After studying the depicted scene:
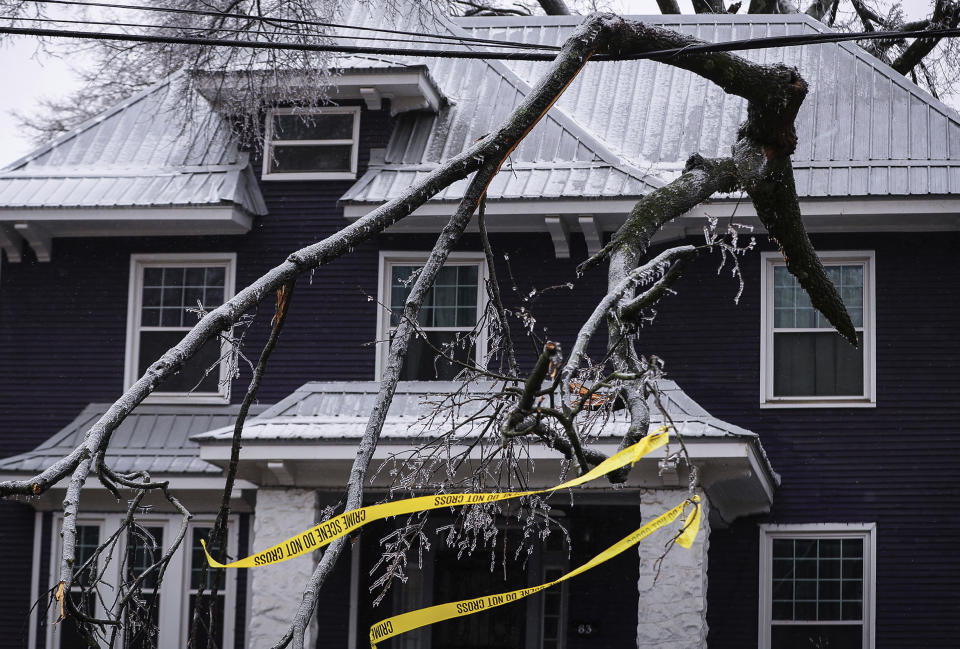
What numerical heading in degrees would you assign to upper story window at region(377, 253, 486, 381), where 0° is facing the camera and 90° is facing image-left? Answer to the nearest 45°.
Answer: approximately 0°

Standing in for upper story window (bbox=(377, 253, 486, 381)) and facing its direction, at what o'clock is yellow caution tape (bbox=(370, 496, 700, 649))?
The yellow caution tape is roughly at 12 o'clock from the upper story window.

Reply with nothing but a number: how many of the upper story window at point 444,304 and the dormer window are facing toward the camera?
2

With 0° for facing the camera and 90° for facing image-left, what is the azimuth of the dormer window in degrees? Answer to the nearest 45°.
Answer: approximately 0°

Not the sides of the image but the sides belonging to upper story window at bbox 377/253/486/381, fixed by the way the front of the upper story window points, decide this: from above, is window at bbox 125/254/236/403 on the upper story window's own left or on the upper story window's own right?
on the upper story window's own right

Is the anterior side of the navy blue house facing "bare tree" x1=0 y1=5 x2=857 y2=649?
yes

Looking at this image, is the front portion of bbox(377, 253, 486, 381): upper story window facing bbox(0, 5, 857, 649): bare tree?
yes
